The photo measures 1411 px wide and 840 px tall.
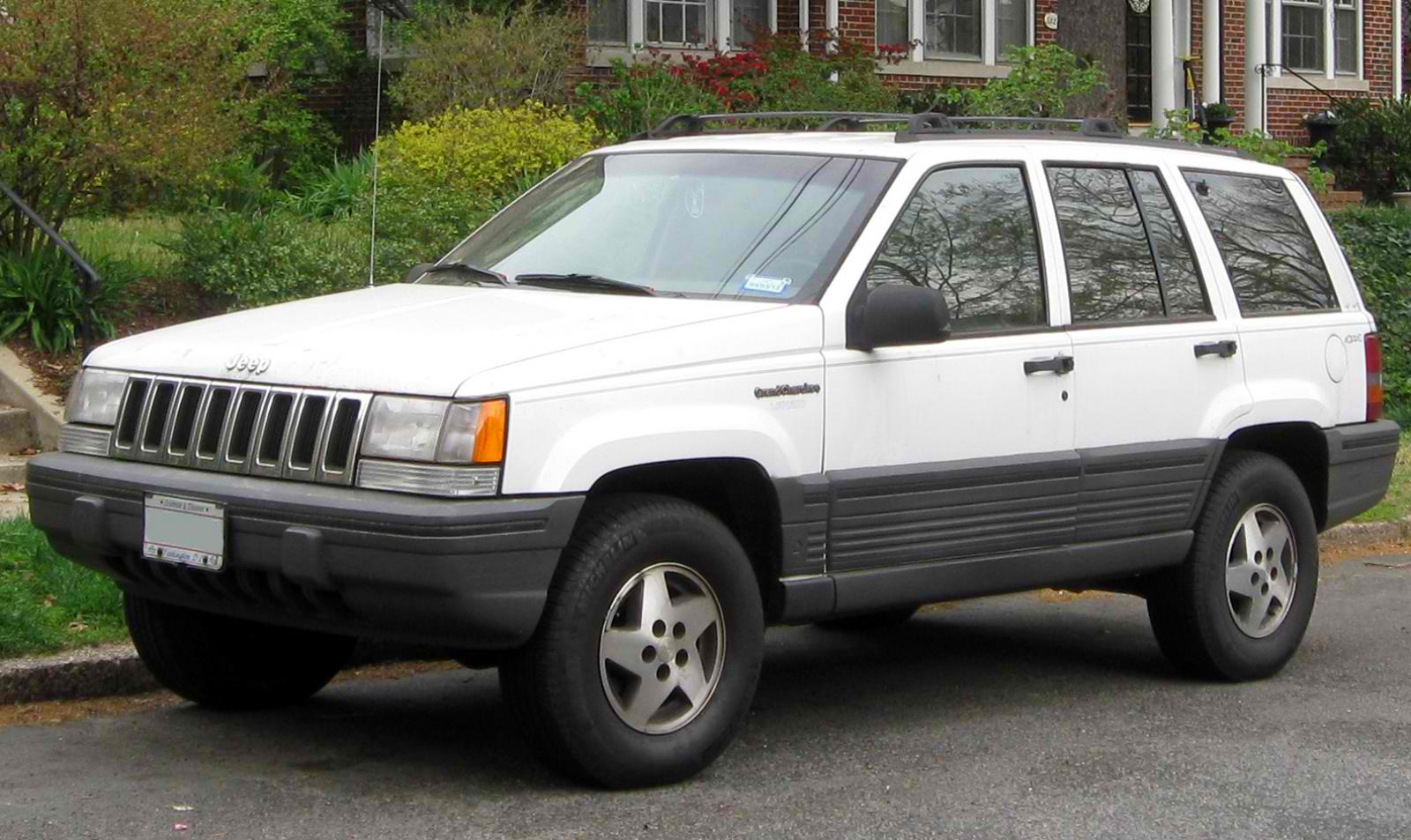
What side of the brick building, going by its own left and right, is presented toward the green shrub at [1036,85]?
front

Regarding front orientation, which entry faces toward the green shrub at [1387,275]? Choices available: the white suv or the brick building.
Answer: the brick building

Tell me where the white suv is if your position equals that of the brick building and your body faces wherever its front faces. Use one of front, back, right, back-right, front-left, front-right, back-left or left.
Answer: front

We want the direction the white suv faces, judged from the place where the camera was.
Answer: facing the viewer and to the left of the viewer

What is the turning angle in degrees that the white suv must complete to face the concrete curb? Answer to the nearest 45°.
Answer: approximately 45° to its right

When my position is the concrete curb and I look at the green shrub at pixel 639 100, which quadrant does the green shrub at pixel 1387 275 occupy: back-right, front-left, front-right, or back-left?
front-right

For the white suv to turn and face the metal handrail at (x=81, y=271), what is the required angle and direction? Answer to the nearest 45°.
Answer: approximately 90° to its right

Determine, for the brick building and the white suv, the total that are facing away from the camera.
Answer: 0

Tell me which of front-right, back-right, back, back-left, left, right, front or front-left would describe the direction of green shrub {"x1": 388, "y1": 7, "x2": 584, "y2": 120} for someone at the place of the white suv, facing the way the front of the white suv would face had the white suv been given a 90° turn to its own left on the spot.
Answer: back-left

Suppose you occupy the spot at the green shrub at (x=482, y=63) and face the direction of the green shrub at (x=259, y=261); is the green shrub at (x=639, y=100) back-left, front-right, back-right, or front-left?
back-left

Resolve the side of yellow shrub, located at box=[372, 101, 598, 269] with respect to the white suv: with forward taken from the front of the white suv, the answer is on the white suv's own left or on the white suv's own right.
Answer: on the white suv's own right

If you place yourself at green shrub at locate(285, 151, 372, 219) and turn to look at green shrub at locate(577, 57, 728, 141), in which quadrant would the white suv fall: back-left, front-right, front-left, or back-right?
back-right

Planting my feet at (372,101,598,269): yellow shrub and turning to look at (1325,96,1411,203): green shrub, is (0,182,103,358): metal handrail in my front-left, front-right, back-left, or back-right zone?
back-right

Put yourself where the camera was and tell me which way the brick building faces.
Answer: facing the viewer
